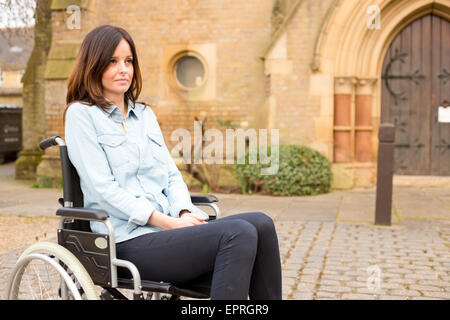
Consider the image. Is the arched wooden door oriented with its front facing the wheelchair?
yes

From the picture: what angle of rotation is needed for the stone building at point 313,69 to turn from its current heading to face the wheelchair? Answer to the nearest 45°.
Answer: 0° — it already faces it

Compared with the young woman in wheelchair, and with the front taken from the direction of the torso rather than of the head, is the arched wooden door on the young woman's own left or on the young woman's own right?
on the young woman's own left

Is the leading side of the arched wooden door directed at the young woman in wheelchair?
yes

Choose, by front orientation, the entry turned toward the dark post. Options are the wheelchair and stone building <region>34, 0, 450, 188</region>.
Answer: the stone building

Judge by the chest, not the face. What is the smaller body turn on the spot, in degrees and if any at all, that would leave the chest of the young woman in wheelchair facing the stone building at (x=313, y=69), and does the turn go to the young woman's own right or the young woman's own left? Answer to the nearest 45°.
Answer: approximately 135° to the young woman's own left

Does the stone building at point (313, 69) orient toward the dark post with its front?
yes

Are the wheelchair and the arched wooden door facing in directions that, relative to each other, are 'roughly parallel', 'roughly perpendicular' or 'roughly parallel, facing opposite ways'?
roughly perpendicular

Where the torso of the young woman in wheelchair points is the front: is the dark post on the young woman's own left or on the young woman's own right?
on the young woman's own left

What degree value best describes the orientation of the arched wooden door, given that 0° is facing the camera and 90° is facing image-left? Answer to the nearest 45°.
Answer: approximately 0°
